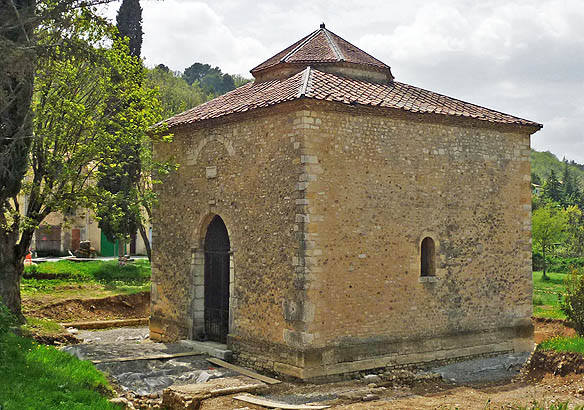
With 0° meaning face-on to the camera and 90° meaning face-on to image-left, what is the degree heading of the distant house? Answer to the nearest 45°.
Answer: approximately 0°

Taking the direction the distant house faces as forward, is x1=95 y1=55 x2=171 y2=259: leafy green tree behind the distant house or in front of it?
in front

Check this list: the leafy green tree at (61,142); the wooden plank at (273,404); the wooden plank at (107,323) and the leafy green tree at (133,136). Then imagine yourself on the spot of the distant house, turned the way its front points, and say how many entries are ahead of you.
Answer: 4

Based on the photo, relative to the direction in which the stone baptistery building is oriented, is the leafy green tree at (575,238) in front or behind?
behind

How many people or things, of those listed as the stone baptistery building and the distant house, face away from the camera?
0

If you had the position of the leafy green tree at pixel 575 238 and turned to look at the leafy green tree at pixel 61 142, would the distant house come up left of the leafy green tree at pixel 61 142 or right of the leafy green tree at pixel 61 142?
right

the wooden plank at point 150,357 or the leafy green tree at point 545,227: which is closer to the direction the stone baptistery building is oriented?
the wooden plank

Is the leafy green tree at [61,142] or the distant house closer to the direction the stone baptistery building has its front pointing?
the leafy green tree

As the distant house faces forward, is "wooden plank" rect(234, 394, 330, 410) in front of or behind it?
in front

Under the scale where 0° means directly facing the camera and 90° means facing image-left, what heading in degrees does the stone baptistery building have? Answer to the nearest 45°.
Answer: approximately 45°

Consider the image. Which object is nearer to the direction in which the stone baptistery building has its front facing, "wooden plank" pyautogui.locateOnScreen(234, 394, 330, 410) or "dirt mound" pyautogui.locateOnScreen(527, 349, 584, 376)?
the wooden plank

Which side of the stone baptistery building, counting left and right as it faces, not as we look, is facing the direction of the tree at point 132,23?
right

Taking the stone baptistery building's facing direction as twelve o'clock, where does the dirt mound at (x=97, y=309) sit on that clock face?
The dirt mound is roughly at 3 o'clock from the stone baptistery building.

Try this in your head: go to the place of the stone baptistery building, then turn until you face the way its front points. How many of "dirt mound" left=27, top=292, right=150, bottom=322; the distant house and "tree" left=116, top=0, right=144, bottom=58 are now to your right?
3

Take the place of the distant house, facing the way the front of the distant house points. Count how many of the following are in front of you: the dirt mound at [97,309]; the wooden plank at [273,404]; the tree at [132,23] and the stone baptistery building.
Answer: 4

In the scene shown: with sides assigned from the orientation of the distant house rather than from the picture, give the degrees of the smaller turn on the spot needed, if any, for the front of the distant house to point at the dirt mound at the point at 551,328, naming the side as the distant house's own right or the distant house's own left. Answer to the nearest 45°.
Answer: approximately 45° to the distant house's own left
